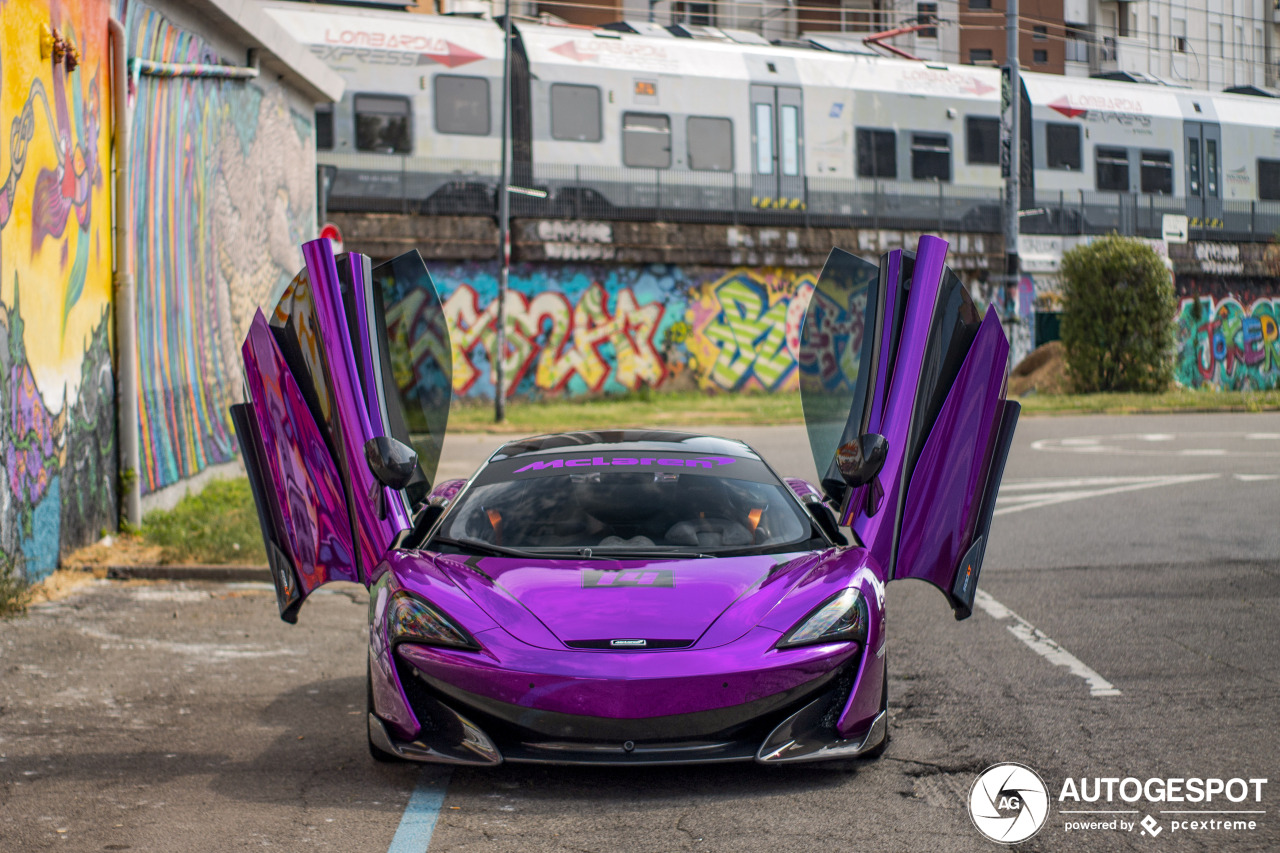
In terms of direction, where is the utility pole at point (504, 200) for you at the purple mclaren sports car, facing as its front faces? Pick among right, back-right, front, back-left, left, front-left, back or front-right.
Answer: back

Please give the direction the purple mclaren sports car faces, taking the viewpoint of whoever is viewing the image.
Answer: facing the viewer

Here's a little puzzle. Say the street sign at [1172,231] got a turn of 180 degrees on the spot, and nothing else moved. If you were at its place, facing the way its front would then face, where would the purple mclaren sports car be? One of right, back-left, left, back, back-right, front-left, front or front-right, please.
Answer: back

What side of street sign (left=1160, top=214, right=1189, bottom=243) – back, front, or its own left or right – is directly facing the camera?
front

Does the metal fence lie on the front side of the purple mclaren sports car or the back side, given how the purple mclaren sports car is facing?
on the back side
